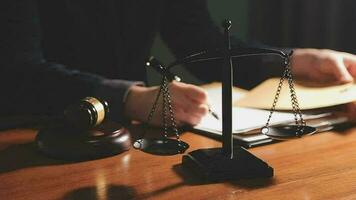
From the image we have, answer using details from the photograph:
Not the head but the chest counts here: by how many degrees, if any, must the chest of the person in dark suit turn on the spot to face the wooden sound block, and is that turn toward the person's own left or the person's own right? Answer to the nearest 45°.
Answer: approximately 45° to the person's own right

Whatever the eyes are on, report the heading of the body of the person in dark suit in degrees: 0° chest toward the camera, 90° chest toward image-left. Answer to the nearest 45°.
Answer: approximately 315°
